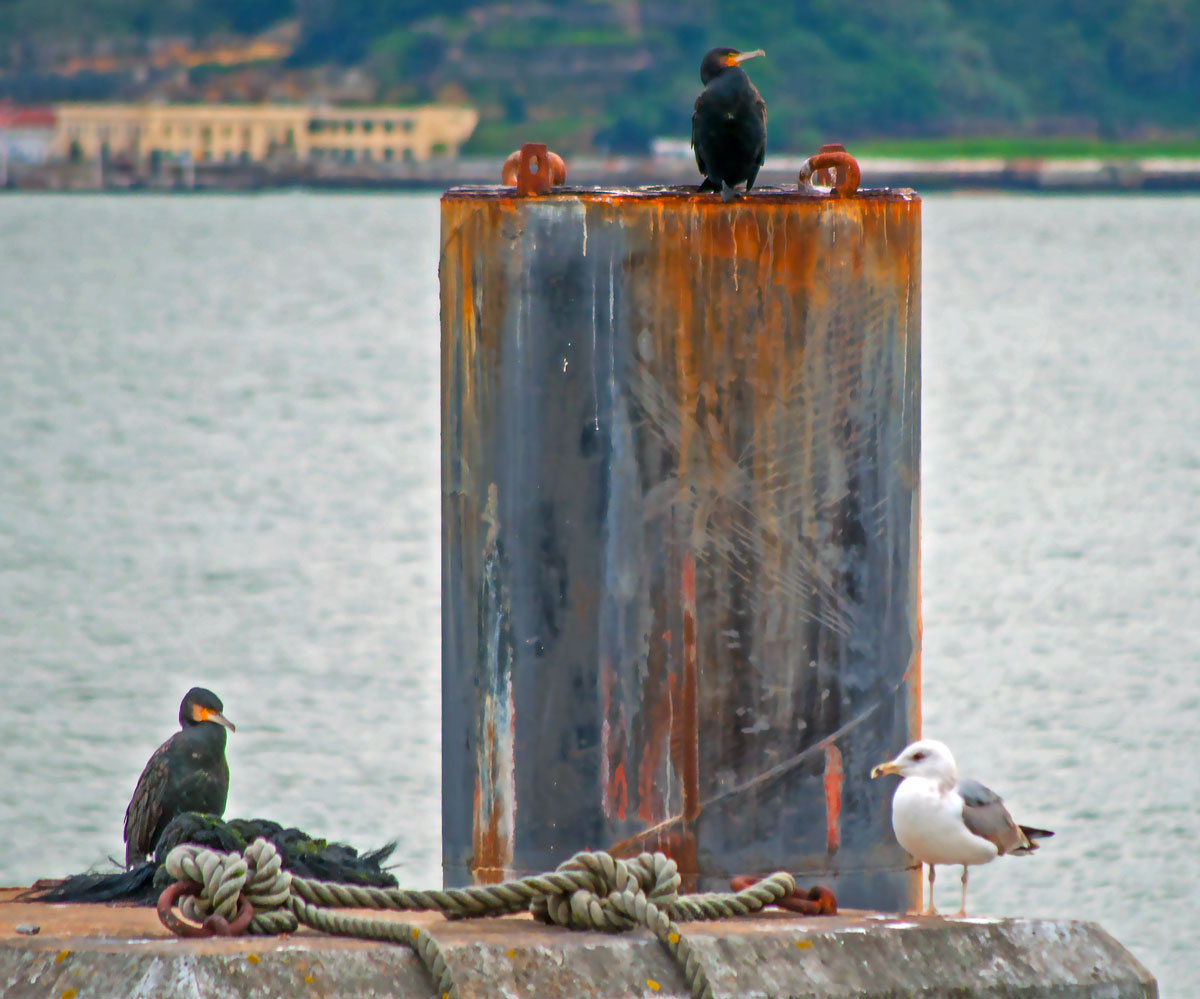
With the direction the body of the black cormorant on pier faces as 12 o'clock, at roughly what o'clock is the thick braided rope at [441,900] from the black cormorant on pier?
The thick braided rope is roughly at 1 o'clock from the black cormorant on pier.

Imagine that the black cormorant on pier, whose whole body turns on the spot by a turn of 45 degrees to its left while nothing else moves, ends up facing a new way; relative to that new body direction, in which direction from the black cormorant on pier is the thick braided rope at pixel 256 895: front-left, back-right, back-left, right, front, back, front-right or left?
right

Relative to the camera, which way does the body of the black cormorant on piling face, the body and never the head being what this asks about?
toward the camera

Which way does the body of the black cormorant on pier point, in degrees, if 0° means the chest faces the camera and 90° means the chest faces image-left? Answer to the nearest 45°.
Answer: approximately 315°

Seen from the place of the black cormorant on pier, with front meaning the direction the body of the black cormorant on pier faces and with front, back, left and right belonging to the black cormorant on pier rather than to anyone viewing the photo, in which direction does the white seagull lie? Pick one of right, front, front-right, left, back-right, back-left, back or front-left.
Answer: front

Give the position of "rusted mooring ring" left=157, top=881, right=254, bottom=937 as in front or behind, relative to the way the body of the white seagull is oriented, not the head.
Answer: in front

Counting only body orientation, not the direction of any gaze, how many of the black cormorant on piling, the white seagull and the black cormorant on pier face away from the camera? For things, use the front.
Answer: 0

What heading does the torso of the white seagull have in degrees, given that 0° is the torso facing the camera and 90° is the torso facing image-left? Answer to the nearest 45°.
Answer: approximately 45°

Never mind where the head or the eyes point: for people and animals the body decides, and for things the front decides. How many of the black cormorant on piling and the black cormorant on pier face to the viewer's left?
0
